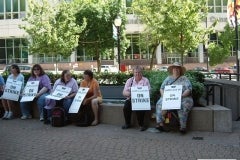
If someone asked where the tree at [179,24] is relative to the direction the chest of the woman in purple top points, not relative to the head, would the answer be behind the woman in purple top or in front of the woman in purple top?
behind

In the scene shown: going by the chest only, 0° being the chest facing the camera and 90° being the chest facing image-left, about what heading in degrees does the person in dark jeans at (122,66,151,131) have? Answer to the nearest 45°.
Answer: approximately 0°

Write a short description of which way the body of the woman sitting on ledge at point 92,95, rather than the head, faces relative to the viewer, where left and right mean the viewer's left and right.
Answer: facing the viewer and to the left of the viewer

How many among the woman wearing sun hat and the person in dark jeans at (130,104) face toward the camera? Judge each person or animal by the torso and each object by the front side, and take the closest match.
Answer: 2

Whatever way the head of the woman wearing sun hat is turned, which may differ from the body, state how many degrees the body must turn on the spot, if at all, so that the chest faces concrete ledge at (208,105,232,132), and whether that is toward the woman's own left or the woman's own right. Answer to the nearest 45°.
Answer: approximately 90° to the woman's own left

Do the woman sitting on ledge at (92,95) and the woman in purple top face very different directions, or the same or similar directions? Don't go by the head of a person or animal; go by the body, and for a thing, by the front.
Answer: same or similar directions

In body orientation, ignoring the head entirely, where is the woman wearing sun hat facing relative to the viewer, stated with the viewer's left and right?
facing the viewer
